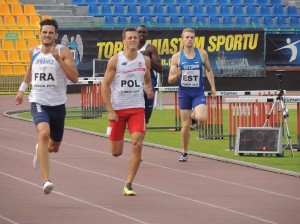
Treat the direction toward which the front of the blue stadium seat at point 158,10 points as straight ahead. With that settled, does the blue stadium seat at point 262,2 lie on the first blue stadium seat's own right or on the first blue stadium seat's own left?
on the first blue stadium seat's own left

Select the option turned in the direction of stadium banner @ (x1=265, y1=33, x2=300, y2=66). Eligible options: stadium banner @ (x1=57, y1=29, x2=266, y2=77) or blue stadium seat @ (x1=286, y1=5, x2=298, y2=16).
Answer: the blue stadium seat

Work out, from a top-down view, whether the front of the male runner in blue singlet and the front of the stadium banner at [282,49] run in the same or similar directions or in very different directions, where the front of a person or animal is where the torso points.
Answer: same or similar directions

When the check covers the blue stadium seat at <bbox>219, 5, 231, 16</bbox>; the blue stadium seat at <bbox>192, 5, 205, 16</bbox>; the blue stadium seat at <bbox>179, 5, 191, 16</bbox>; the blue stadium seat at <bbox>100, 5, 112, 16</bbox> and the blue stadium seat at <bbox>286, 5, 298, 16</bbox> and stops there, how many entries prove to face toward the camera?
5

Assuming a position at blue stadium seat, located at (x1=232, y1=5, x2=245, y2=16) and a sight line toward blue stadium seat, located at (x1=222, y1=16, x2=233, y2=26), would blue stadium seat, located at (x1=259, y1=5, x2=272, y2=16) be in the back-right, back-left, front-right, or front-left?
back-left

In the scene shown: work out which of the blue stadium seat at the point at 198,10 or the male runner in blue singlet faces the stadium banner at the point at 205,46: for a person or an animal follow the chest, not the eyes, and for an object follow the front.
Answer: the blue stadium seat

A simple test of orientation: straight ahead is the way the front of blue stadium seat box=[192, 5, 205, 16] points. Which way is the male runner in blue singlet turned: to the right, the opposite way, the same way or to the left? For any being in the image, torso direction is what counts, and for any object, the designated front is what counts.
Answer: the same way

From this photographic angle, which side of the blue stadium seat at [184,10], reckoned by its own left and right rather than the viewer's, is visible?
front

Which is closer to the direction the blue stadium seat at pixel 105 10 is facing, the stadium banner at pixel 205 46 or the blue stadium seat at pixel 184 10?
the stadium banner

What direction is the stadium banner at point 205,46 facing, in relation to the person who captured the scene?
facing the viewer

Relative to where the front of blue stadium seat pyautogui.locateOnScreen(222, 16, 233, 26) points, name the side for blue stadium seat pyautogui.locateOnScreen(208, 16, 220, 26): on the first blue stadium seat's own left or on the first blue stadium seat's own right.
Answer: on the first blue stadium seat's own right

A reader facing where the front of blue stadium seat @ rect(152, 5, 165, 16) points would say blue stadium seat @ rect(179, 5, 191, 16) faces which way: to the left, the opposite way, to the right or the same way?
the same way

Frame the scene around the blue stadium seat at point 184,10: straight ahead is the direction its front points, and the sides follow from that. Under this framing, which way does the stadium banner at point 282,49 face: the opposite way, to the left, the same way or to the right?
the same way

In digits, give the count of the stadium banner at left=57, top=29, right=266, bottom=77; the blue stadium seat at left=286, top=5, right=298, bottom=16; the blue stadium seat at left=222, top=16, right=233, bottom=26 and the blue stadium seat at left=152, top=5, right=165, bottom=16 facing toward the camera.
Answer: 4

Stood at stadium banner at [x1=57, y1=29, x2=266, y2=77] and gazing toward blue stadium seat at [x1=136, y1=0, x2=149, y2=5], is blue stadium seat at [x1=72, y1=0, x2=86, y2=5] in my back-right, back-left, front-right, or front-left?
front-left

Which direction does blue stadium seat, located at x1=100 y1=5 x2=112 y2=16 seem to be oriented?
toward the camera

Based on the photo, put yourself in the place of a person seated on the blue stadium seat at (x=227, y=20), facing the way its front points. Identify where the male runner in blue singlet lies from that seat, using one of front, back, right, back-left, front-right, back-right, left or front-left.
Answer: front

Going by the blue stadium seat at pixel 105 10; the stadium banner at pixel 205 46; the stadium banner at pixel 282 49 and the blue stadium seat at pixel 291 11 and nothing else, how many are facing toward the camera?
4

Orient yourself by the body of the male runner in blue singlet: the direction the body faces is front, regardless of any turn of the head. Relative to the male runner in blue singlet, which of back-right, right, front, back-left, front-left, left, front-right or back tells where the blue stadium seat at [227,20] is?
back

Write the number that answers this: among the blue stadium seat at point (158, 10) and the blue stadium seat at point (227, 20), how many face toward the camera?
2

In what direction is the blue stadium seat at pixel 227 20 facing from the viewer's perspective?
toward the camera
